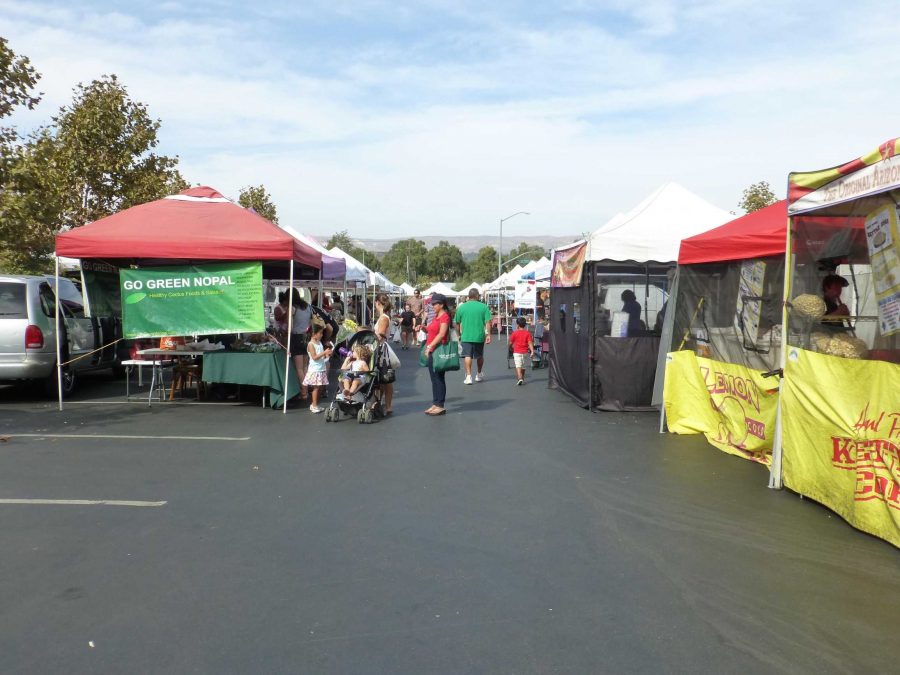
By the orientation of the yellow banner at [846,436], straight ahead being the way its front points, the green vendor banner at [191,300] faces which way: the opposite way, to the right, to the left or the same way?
to the left

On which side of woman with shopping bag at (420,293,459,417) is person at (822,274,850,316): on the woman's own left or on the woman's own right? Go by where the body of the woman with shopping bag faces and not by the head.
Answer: on the woman's own left

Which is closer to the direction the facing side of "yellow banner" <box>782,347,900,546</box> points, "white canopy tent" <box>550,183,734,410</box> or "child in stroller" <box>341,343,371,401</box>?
the child in stroller

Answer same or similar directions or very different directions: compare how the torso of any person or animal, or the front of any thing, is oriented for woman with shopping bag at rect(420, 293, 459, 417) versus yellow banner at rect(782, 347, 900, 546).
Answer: same or similar directions

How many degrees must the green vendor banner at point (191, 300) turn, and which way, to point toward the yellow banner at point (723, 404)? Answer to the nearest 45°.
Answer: approximately 45° to its left

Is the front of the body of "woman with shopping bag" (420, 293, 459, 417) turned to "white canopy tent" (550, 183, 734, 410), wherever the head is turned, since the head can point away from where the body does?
no

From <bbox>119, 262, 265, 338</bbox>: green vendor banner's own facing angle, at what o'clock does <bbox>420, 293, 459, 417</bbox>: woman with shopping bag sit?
The woman with shopping bag is roughly at 10 o'clock from the green vendor banner.

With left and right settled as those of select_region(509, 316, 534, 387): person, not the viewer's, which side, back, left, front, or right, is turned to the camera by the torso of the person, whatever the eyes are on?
back

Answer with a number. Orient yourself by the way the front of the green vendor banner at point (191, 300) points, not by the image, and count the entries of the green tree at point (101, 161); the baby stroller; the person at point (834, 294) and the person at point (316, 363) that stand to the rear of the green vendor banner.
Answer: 1

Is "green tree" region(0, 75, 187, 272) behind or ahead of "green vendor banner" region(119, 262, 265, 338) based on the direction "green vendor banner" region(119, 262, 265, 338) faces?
behind

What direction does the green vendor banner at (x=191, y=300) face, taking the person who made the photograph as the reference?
facing the viewer

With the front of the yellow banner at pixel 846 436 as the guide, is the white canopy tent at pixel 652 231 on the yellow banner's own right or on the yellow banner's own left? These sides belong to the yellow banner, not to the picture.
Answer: on the yellow banner's own right

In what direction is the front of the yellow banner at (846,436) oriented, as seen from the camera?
facing the viewer and to the left of the viewer
